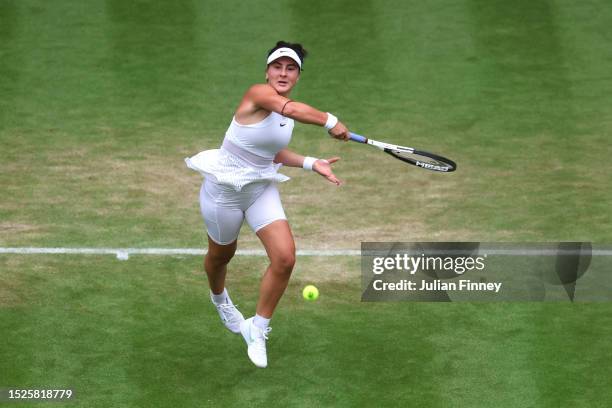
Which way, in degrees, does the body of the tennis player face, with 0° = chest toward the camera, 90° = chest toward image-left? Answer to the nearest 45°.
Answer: approximately 315°
